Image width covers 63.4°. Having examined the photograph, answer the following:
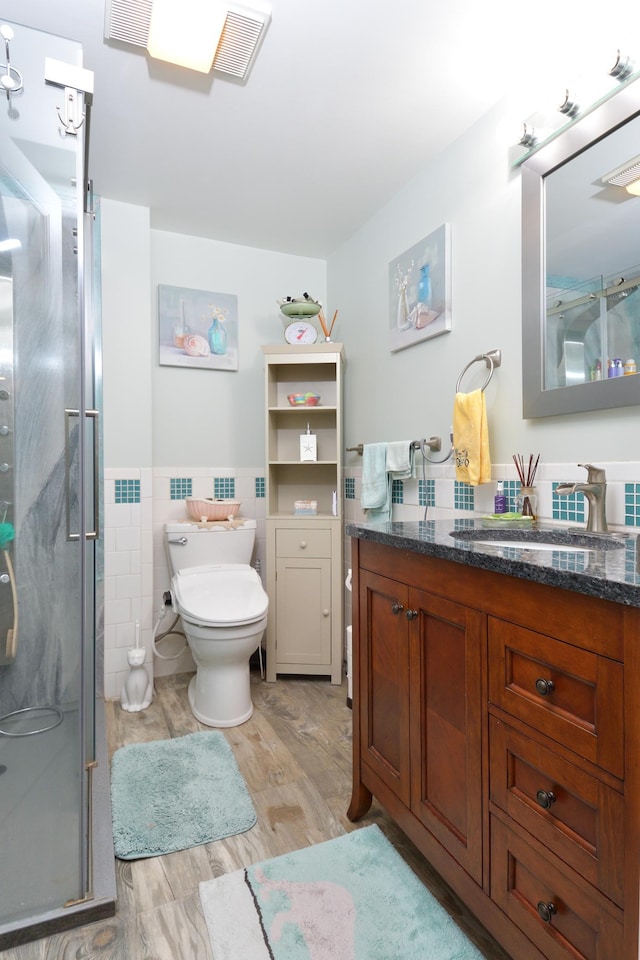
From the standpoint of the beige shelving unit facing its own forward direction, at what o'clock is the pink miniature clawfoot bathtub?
The pink miniature clawfoot bathtub is roughly at 3 o'clock from the beige shelving unit.

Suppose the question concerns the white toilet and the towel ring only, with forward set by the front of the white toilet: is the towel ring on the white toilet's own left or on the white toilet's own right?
on the white toilet's own left

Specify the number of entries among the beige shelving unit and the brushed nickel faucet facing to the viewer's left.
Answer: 1

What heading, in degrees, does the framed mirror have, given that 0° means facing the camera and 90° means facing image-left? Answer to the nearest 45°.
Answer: approximately 45°

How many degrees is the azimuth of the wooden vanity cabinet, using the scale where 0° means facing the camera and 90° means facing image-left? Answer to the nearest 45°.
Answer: approximately 45°

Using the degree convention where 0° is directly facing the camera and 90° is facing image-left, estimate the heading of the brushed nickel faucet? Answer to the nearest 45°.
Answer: approximately 90°

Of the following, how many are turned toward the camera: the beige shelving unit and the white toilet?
2

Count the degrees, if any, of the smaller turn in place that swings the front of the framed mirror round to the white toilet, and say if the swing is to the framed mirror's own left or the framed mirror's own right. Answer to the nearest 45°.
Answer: approximately 45° to the framed mirror's own right

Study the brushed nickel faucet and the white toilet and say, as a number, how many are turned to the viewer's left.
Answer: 1

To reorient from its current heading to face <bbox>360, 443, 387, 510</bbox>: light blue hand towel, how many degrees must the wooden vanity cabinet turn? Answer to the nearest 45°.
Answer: approximately 90° to its right

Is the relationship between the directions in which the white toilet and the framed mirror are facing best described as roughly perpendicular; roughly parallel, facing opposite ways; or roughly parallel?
roughly perpendicular
